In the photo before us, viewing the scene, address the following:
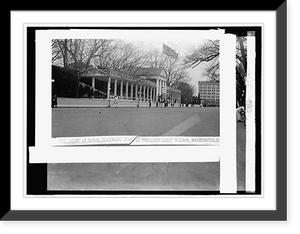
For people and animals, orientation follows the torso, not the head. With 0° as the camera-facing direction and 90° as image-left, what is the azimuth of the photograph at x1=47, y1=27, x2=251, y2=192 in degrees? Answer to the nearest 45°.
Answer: approximately 0°
